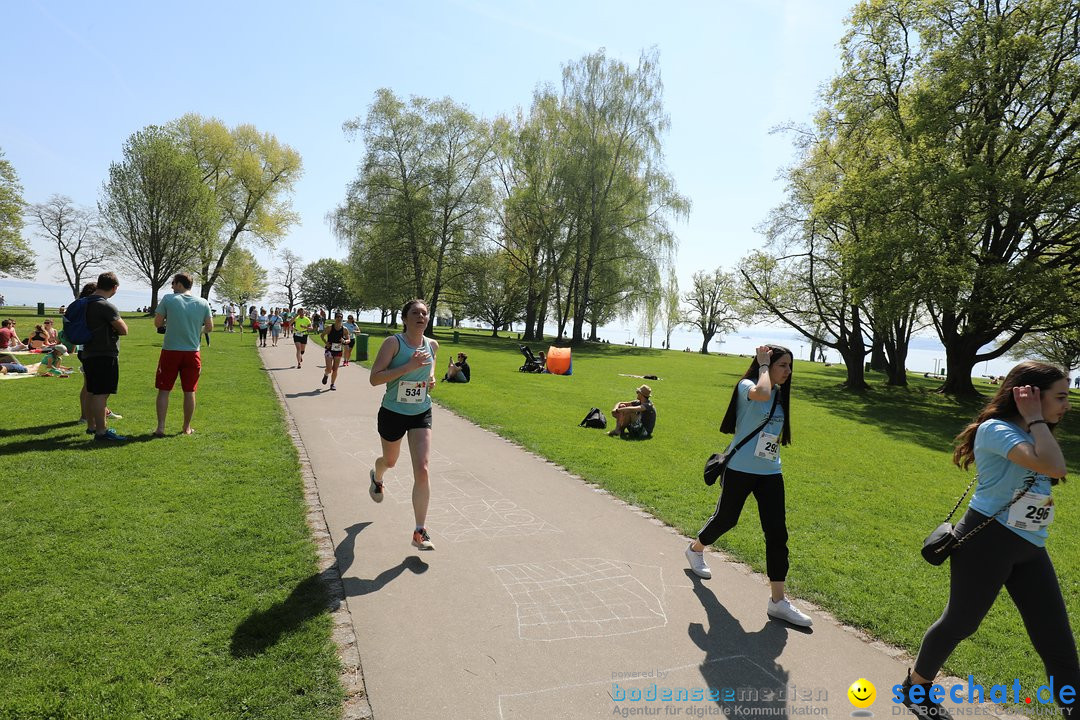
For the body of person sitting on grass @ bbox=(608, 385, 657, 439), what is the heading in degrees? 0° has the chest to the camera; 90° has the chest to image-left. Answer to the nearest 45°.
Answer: approximately 90°

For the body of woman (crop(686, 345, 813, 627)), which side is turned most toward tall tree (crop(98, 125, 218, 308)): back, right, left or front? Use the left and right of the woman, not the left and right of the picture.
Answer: back

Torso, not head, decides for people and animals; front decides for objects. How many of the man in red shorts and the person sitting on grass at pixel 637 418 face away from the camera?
1

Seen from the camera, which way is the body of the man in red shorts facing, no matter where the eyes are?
away from the camera

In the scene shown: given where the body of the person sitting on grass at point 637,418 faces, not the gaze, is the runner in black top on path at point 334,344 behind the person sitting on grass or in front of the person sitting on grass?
in front

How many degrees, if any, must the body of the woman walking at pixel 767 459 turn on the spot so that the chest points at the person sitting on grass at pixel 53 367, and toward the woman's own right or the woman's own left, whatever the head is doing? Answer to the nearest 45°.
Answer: approximately 135° to the woman's own right

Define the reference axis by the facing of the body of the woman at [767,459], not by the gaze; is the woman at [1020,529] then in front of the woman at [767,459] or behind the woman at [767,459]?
in front
